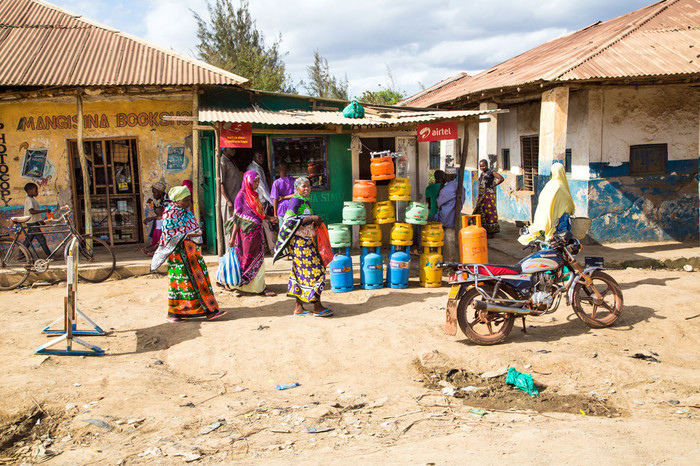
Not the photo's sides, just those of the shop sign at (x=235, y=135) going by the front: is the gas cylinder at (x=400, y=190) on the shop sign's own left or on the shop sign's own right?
on the shop sign's own left

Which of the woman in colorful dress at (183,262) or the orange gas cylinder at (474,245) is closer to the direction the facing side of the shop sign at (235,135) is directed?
the woman in colorful dress

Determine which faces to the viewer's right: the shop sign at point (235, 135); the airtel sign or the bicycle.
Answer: the bicycle

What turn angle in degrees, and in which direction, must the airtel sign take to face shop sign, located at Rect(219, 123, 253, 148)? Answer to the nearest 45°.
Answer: approximately 90° to its right

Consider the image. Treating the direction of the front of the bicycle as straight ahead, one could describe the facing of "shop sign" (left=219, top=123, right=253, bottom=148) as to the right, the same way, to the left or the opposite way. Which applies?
to the right

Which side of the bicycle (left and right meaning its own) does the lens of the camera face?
right
